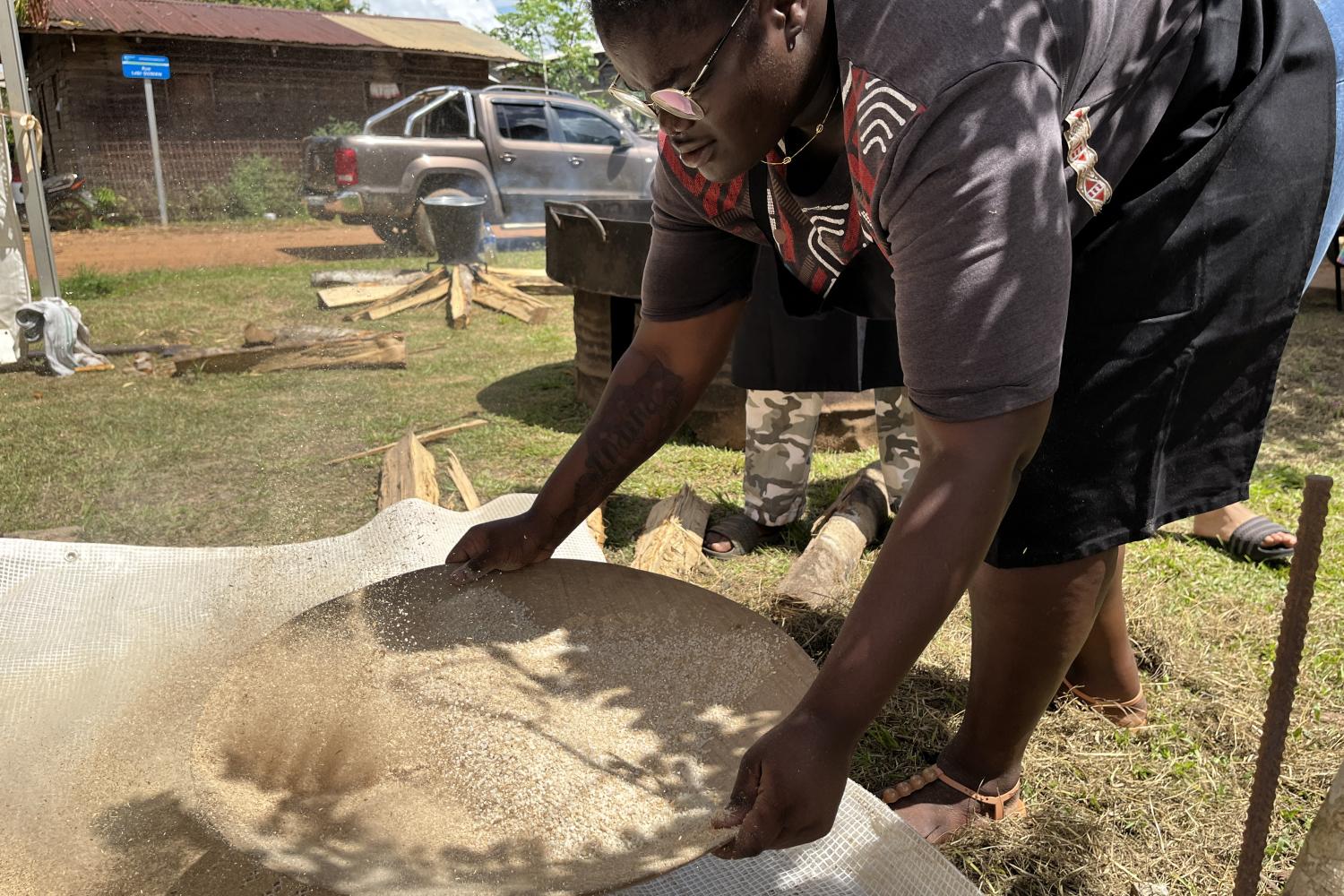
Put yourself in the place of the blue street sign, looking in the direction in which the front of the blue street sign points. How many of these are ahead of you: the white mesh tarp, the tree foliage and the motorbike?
1

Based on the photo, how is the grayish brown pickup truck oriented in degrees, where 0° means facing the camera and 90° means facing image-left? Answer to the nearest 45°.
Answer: approximately 225°

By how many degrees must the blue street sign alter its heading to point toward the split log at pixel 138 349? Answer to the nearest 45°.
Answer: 0° — it already faces it

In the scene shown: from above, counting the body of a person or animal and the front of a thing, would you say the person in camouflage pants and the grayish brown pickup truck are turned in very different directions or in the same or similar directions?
very different directions

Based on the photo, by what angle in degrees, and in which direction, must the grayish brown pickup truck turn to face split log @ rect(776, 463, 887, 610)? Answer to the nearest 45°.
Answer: approximately 135° to its right

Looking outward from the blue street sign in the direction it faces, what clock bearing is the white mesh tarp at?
The white mesh tarp is roughly at 12 o'clock from the blue street sign.

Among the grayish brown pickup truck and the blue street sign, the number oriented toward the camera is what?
1

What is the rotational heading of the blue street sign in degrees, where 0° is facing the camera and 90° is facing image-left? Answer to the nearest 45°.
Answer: approximately 0°

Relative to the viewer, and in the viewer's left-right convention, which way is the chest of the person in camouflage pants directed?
facing the viewer and to the left of the viewer

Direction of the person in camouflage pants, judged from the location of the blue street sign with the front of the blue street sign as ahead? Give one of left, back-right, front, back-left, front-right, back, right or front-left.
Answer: front

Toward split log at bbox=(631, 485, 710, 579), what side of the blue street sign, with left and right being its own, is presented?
front

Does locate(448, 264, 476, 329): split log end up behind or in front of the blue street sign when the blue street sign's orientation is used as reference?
in front
